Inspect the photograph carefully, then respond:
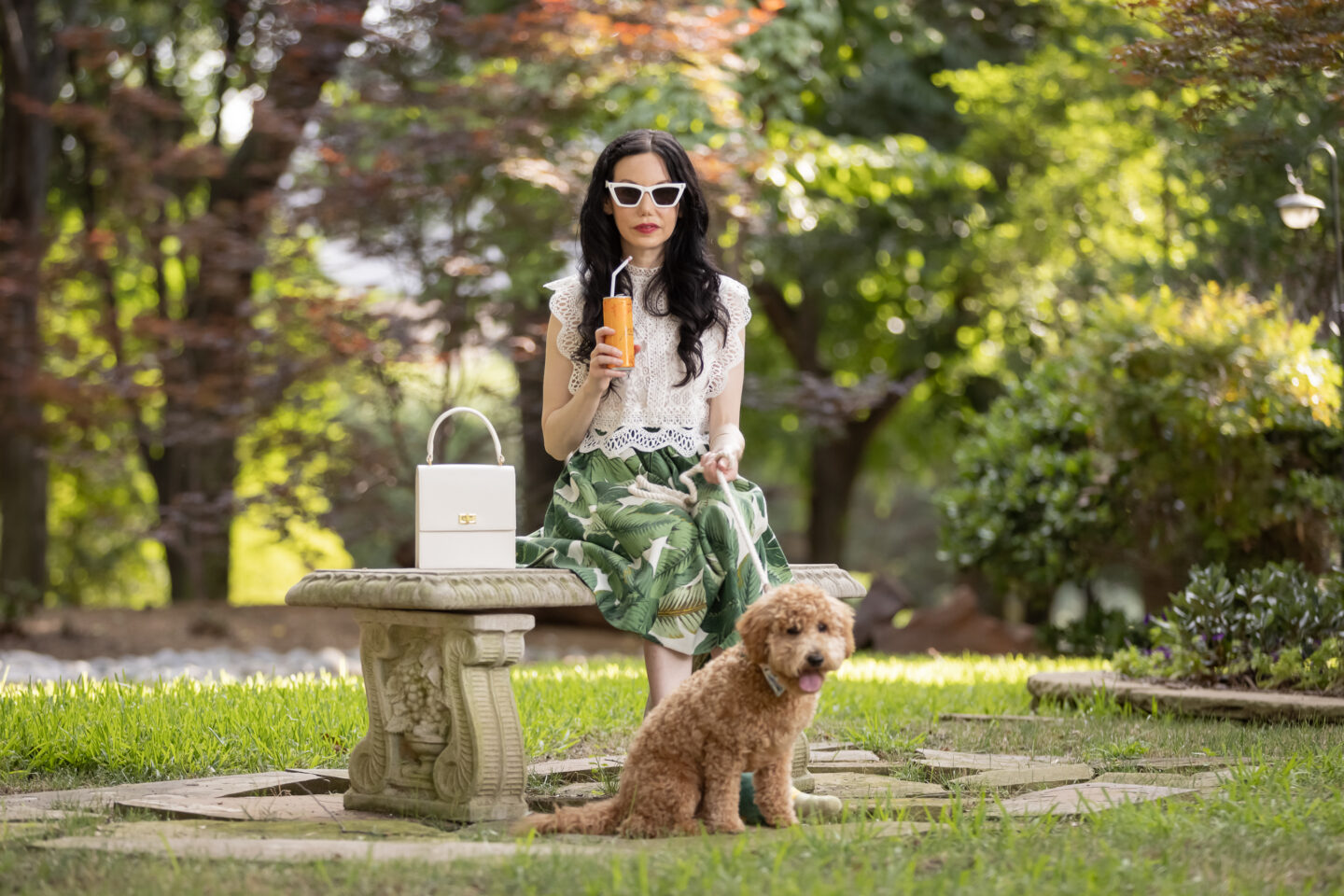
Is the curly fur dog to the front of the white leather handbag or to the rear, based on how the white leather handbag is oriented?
to the front

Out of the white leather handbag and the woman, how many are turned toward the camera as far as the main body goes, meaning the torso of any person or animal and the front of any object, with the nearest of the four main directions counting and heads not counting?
2

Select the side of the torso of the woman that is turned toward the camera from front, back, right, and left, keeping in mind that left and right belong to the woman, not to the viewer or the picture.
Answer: front

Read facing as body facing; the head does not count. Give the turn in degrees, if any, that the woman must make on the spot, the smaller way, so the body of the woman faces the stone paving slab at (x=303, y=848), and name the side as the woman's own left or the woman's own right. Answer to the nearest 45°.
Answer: approximately 45° to the woman's own right

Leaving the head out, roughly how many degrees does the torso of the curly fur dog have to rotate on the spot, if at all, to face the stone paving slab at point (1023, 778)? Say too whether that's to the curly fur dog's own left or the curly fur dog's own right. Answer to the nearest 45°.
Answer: approximately 90° to the curly fur dog's own left

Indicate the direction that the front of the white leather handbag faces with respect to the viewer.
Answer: facing the viewer

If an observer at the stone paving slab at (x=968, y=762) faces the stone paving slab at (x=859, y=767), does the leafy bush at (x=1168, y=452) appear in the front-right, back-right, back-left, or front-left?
back-right

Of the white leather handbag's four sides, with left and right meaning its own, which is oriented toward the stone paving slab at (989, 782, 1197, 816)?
left

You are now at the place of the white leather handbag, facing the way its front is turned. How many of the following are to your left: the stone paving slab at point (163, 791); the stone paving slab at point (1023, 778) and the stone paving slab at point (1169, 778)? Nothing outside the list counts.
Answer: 2

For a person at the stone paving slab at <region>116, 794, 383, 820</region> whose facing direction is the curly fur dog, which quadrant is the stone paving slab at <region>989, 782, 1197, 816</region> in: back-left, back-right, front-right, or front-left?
front-left

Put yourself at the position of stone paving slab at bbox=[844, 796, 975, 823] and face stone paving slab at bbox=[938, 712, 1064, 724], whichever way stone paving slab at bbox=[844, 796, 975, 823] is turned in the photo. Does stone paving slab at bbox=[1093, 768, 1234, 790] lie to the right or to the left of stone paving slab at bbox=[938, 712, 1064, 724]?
right
